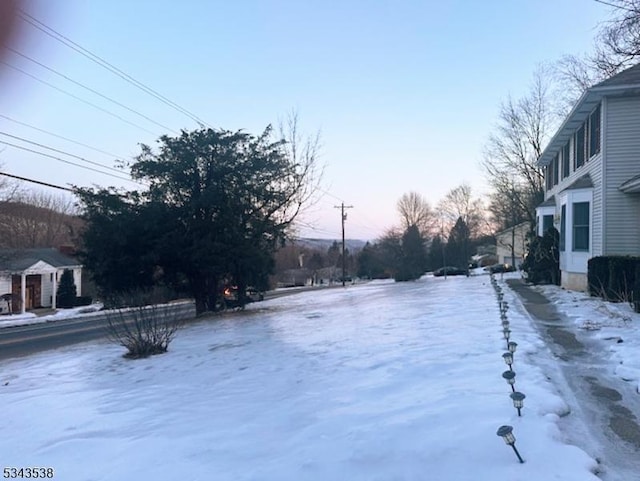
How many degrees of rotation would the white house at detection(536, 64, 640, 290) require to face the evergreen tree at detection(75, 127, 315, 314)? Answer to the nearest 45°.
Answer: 0° — it already faces it

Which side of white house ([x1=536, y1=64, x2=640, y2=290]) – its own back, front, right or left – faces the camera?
left

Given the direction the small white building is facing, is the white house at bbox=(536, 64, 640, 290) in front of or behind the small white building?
in front

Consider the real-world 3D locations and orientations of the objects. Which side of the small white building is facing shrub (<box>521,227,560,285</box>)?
front

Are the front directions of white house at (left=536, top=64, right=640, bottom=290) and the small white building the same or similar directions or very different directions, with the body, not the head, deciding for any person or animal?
very different directions

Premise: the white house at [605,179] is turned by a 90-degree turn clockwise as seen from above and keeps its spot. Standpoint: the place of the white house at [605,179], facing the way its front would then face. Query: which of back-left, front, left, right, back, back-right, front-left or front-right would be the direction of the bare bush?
back-left

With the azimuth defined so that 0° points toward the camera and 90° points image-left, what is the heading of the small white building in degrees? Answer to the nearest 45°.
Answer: approximately 315°

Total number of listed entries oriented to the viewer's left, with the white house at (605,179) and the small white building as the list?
1

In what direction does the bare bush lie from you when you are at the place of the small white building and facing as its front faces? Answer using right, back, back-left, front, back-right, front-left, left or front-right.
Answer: front-right

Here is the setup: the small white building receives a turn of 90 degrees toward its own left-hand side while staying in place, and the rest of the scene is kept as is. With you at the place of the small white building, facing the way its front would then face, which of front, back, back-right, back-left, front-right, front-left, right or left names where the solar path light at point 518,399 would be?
back-right
